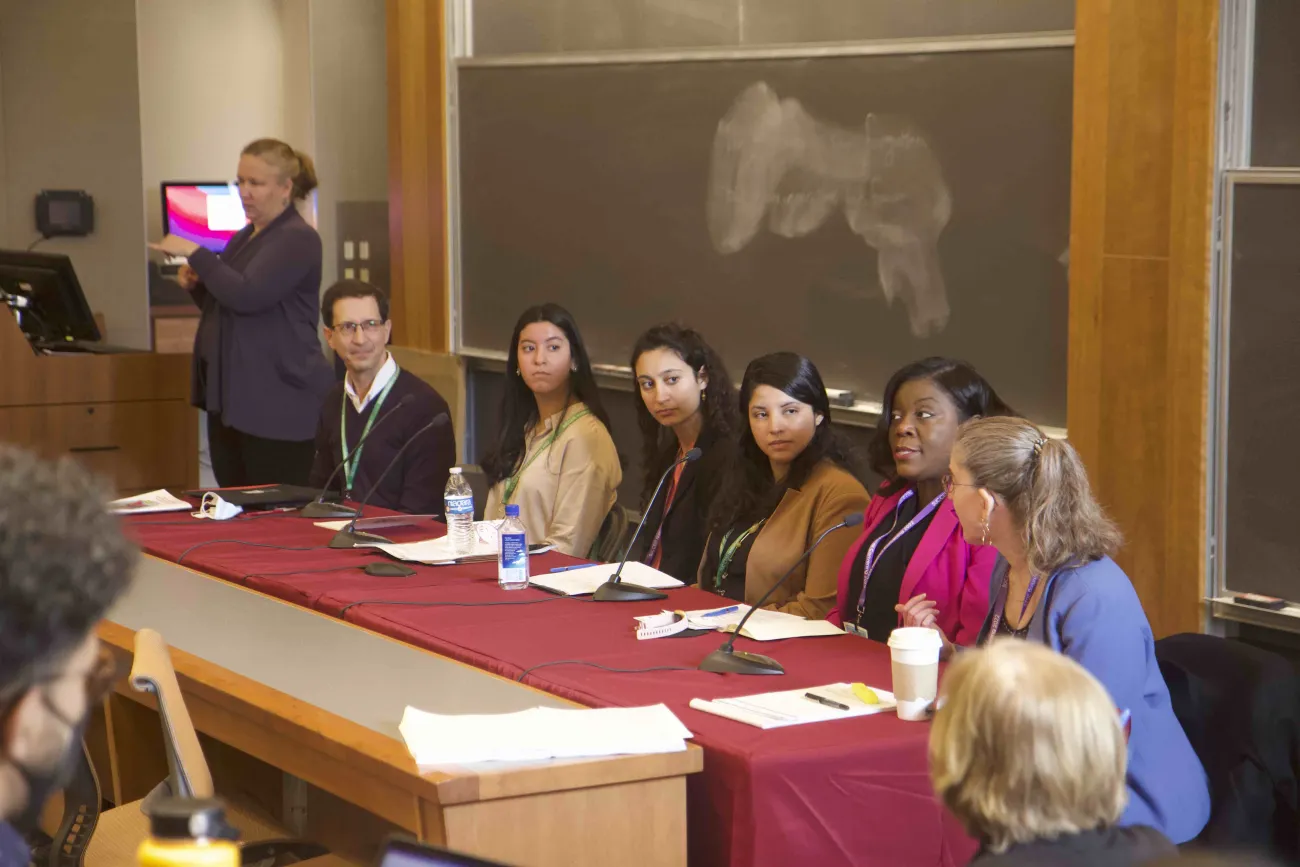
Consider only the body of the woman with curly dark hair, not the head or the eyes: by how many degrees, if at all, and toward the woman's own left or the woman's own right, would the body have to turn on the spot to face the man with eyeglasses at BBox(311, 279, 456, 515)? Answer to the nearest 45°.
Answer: approximately 90° to the woman's own right

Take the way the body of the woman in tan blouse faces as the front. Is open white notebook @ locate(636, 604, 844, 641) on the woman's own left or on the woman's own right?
on the woman's own left

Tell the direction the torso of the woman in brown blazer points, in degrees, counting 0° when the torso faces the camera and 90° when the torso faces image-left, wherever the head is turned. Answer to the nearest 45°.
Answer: approximately 45°

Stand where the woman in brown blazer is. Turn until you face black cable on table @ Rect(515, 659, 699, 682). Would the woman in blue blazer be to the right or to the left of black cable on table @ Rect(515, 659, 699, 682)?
left

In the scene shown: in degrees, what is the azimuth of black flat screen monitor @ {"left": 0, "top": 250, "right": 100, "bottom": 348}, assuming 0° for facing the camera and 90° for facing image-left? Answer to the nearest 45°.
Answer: approximately 225°

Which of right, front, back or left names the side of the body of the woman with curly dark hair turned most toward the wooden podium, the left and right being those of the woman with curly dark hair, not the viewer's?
right

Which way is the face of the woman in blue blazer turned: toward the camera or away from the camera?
away from the camera

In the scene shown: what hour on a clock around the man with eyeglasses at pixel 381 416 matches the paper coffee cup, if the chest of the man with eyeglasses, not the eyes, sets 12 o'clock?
The paper coffee cup is roughly at 10 o'clock from the man with eyeglasses.

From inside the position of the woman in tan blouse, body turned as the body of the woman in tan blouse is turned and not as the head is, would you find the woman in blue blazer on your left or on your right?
on your left

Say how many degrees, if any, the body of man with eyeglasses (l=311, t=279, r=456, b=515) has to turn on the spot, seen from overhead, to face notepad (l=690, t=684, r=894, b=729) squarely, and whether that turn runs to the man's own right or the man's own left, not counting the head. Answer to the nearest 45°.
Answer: approximately 45° to the man's own left
